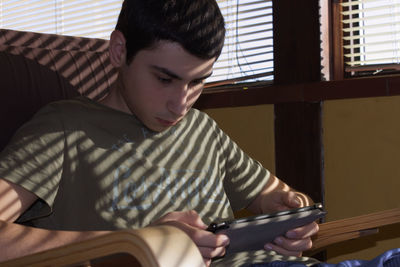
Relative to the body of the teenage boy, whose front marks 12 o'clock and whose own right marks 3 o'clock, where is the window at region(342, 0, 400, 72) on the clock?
The window is roughly at 9 o'clock from the teenage boy.

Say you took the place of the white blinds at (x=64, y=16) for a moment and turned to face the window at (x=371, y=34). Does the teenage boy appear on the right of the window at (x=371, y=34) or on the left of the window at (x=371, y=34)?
right

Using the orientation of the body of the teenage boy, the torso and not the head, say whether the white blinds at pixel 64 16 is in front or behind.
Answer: behind

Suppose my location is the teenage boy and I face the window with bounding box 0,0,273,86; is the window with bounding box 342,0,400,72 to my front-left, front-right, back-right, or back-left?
front-right

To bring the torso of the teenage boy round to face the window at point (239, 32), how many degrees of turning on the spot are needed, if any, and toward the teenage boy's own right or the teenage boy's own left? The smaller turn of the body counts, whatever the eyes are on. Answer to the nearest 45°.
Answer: approximately 135° to the teenage boy's own left

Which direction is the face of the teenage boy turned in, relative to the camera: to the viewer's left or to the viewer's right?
to the viewer's right

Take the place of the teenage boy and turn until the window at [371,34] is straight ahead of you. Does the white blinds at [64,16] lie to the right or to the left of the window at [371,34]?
left
